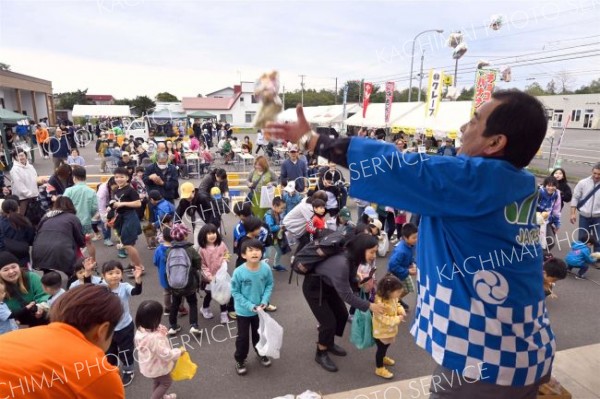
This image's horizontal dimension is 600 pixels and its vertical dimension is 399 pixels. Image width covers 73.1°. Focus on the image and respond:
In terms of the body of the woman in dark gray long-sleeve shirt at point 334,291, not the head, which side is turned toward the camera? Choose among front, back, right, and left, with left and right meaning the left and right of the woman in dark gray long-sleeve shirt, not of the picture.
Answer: right

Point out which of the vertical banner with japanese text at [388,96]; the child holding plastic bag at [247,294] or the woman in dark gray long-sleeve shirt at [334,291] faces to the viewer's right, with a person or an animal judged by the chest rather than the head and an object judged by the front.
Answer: the woman in dark gray long-sleeve shirt

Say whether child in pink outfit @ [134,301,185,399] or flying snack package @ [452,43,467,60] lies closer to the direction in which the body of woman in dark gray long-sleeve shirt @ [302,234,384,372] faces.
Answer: the flying snack package

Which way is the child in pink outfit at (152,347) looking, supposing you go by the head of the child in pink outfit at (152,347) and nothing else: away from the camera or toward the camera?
away from the camera

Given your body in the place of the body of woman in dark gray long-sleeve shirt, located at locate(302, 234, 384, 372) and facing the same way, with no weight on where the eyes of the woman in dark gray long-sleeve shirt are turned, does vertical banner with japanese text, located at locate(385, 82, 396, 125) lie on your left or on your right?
on your left

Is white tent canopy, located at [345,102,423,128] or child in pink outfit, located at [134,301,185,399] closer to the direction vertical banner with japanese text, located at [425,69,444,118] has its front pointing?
the child in pink outfit

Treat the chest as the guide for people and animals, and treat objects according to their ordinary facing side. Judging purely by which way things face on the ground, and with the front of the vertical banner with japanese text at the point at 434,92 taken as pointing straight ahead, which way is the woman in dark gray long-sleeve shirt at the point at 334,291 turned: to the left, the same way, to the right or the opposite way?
to the left
